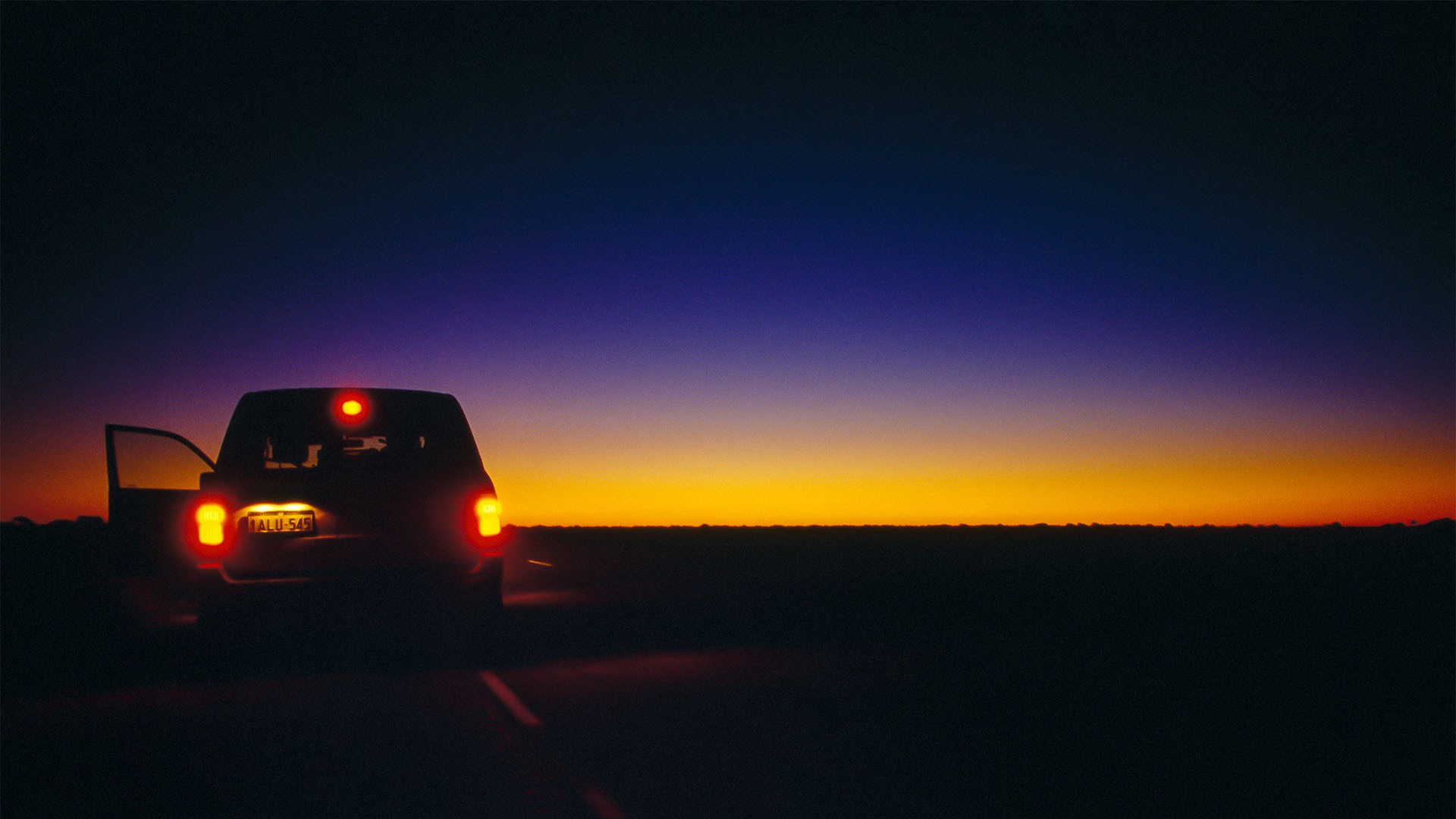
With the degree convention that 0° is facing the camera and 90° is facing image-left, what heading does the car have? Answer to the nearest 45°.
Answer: approximately 180°
